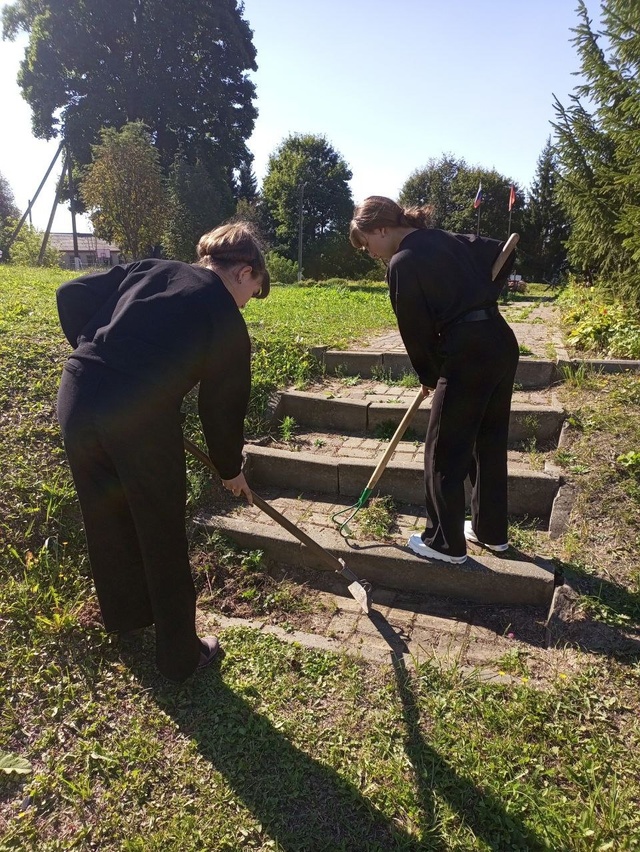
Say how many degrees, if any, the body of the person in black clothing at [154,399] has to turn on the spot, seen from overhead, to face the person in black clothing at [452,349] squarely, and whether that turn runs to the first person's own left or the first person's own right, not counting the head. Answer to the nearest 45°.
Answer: approximately 45° to the first person's own right

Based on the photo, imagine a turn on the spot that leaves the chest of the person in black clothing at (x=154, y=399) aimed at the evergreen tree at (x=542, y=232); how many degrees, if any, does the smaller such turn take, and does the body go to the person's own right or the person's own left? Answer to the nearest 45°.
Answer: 0° — they already face it

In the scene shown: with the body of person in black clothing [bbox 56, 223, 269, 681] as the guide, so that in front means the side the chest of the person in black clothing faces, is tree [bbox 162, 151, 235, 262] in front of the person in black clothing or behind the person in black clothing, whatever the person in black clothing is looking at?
in front

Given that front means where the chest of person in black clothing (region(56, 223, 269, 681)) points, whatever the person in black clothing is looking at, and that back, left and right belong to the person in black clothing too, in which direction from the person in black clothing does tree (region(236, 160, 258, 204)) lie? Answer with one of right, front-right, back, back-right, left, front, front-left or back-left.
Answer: front-left

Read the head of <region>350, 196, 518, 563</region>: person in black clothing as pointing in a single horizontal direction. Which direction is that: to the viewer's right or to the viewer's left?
to the viewer's left

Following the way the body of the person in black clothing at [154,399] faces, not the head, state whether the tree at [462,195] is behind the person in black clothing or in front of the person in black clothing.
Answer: in front

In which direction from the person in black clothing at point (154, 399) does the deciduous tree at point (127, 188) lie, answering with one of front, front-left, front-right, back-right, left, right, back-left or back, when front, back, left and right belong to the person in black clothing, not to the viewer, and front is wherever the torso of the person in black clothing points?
front-left

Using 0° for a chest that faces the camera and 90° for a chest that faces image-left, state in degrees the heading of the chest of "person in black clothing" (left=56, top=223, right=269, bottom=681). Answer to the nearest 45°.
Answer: approximately 225°

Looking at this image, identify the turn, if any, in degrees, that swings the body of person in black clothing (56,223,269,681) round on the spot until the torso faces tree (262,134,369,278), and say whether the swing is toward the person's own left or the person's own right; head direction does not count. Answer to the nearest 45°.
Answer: approximately 45° to the person's own left

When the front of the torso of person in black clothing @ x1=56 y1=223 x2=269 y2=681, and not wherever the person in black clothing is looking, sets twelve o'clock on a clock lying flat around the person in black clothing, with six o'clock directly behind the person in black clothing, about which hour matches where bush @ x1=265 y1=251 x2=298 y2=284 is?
The bush is roughly at 11 o'clock from the person in black clothing.

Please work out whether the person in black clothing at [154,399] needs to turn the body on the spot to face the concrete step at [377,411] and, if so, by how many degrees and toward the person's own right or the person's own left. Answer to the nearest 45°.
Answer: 0° — they already face it
